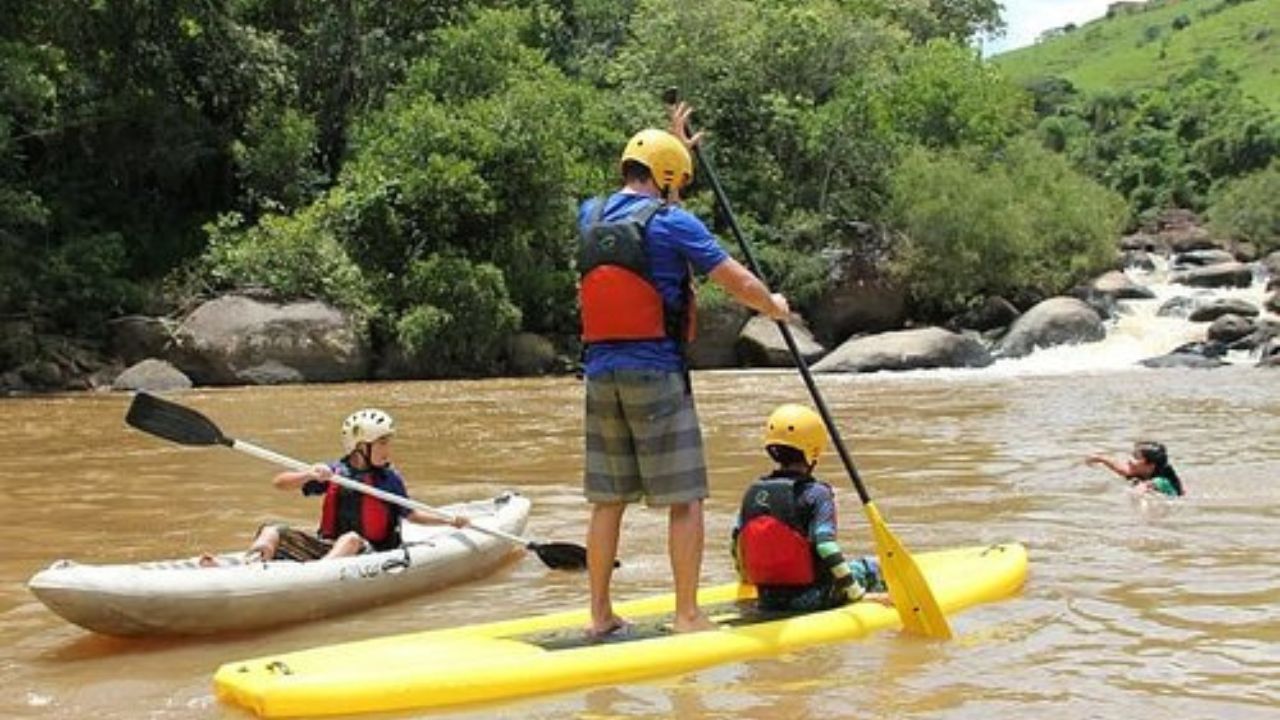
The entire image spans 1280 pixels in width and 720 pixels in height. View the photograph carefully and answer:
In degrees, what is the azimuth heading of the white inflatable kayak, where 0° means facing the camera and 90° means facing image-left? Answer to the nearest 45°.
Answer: approximately 45°

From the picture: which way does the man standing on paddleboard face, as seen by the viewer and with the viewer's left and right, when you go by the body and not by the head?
facing away from the viewer and to the right of the viewer

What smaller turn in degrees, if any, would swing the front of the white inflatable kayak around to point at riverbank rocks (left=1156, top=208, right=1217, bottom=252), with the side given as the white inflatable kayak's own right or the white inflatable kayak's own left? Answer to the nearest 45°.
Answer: approximately 180°

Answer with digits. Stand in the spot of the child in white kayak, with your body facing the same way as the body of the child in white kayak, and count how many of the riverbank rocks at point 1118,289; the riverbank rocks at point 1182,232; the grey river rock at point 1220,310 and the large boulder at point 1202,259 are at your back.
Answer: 4

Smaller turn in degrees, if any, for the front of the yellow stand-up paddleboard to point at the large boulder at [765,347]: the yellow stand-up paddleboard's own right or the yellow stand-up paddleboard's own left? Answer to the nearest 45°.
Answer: approximately 45° to the yellow stand-up paddleboard's own left

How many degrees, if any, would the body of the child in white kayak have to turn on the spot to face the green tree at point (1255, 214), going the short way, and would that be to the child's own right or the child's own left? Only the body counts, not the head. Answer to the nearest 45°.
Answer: approximately 180°

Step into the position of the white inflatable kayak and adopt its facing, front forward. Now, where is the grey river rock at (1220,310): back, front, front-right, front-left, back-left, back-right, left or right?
back

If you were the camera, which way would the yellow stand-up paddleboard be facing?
facing away from the viewer and to the right of the viewer

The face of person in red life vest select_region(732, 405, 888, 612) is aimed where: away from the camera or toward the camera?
away from the camera

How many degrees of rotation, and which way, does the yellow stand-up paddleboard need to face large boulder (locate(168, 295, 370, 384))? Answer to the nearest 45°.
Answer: approximately 45° to its left
